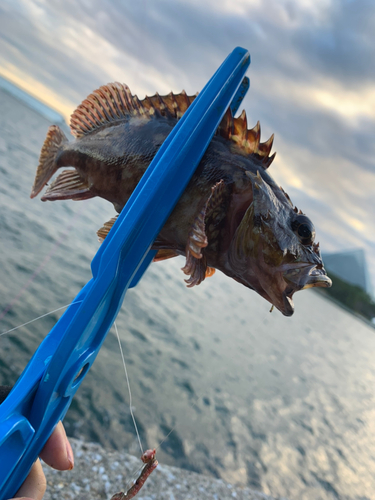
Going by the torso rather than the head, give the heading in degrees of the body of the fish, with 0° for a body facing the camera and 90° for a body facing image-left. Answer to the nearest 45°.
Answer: approximately 270°
